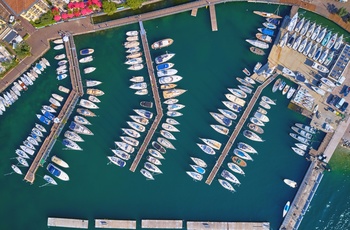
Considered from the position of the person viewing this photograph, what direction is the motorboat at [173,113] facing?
facing to the right of the viewer

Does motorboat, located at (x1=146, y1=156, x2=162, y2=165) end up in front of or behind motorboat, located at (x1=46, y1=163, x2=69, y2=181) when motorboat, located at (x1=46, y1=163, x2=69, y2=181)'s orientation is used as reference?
in front

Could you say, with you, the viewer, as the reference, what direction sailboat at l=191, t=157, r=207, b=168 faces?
facing away from the viewer and to the left of the viewer

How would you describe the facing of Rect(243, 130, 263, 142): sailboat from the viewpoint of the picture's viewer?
facing the viewer and to the right of the viewer

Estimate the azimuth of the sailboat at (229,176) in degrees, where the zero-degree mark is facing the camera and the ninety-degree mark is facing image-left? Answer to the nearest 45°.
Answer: approximately 315°

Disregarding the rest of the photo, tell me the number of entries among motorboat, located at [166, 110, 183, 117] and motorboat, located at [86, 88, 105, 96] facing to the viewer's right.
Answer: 2

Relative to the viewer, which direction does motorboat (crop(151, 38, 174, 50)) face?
to the viewer's right

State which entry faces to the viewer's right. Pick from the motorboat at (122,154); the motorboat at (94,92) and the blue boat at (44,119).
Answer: the motorboat at (94,92)

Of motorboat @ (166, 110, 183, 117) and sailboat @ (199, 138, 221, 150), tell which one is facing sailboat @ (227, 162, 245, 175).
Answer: motorboat @ (166, 110, 183, 117)

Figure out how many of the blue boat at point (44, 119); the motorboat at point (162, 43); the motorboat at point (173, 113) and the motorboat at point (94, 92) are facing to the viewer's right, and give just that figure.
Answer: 3

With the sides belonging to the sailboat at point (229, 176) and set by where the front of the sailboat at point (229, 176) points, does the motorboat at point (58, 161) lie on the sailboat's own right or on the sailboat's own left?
on the sailboat's own right
